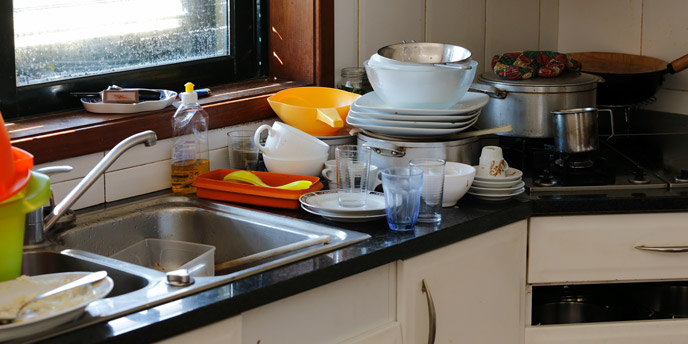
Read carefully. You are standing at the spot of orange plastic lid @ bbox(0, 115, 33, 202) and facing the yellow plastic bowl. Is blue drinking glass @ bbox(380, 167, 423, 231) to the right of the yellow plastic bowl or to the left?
right

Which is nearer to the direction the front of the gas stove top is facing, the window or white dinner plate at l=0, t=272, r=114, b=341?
the white dinner plate

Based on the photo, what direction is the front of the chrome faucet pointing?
to the viewer's right

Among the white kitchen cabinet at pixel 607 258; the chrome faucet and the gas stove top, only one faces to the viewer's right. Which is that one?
the chrome faucet

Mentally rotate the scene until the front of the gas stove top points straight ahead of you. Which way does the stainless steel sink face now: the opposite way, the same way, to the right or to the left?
to the left
